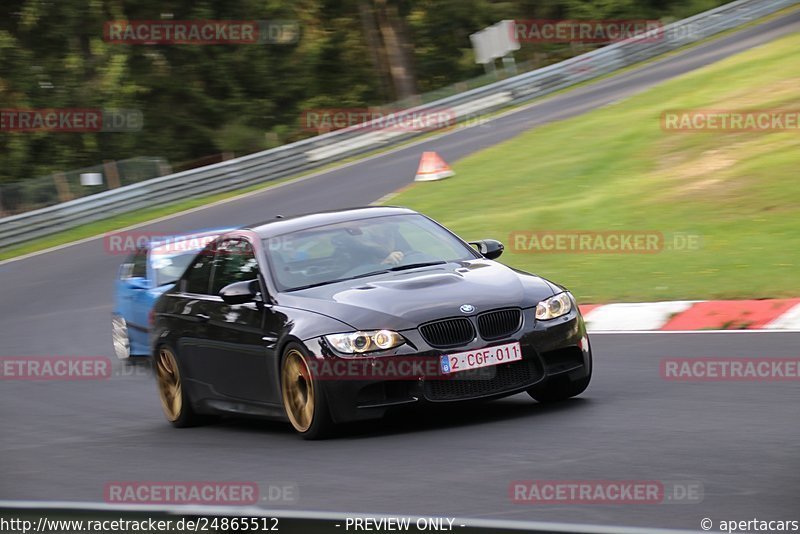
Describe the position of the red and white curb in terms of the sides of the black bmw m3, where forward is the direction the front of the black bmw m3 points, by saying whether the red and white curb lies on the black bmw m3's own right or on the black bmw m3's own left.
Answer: on the black bmw m3's own left

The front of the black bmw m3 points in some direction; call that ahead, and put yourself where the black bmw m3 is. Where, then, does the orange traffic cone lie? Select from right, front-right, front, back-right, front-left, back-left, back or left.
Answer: back-left

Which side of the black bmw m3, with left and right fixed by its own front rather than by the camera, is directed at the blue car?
back

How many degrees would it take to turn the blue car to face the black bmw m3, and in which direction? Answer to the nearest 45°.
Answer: approximately 45° to its right

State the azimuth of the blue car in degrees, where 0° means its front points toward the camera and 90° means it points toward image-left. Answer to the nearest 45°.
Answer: approximately 315°

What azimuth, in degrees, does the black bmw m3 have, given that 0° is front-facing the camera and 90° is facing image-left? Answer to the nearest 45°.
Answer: approximately 315°

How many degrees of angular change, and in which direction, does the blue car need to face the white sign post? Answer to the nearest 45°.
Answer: approximately 90° to its left

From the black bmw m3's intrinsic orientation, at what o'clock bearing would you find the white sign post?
The white sign post is roughly at 8 o'clock from the black bmw m3.
